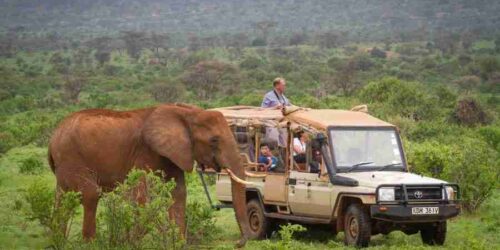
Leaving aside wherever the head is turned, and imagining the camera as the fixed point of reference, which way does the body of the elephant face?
to the viewer's right

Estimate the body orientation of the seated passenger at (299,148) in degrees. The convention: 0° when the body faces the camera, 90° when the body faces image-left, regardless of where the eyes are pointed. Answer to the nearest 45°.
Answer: approximately 315°

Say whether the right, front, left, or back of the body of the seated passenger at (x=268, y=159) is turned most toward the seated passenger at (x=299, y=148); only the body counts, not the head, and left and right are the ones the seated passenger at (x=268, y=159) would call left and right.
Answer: left

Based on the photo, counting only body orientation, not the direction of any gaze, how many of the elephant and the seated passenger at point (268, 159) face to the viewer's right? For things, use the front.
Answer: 1

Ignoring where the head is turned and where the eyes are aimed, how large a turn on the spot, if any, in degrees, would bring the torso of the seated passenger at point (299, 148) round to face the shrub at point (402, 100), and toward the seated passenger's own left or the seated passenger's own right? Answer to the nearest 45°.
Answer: approximately 135° to the seated passenger's own left

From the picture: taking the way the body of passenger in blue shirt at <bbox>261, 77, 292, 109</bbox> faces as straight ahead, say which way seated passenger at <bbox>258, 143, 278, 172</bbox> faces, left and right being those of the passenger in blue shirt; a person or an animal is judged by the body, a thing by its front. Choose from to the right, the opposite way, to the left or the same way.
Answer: to the right
